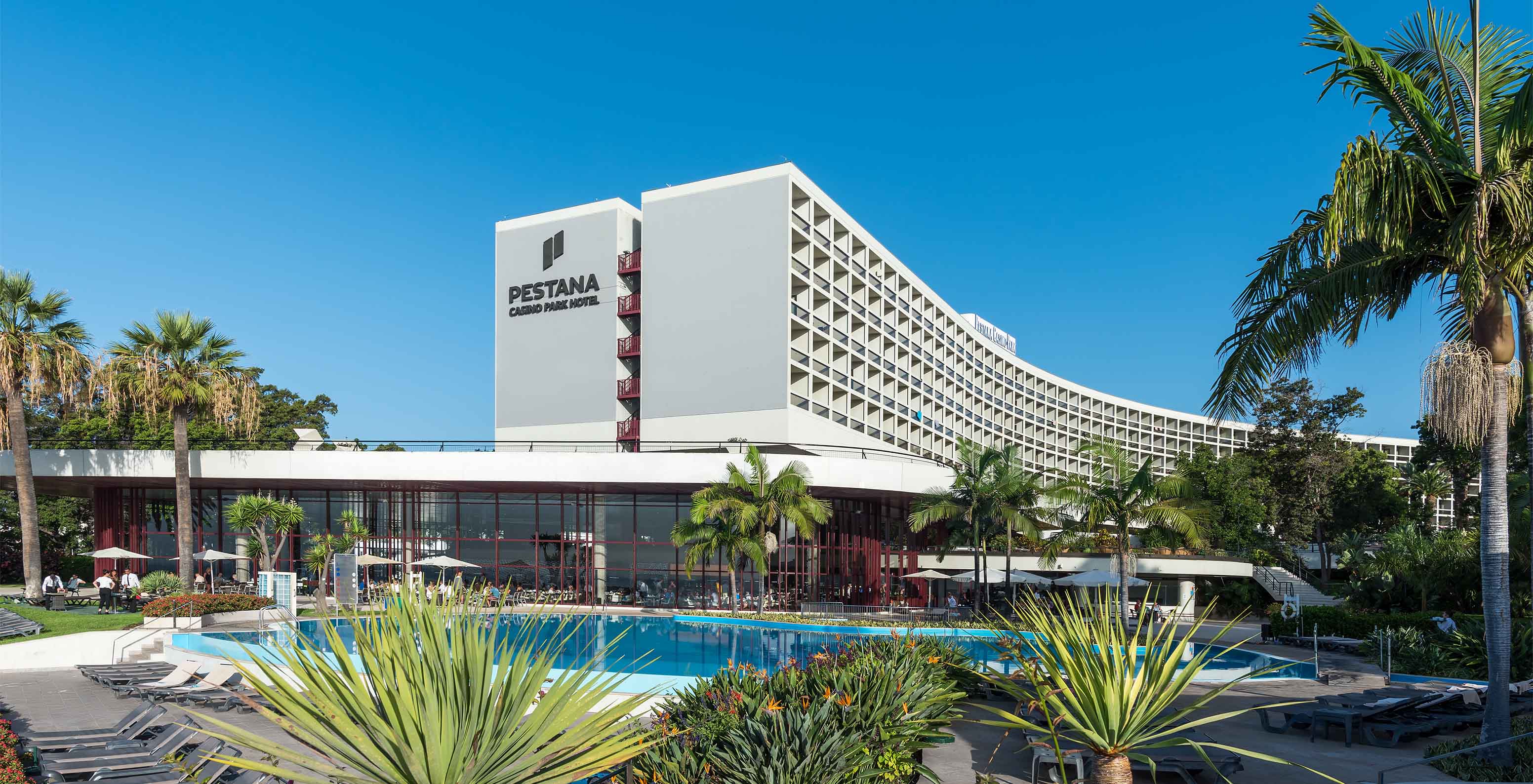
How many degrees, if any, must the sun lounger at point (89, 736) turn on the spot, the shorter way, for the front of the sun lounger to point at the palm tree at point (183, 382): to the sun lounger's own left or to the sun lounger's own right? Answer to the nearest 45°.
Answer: approximately 90° to the sun lounger's own right

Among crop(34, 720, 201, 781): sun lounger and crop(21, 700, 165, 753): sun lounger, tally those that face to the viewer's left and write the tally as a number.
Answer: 2

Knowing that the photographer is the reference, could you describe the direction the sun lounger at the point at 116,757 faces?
facing to the left of the viewer

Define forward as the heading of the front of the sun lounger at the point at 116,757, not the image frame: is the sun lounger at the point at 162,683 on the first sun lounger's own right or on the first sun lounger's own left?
on the first sun lounger's own right

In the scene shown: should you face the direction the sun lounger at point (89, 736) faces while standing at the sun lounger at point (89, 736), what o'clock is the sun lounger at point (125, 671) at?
the sun lounger at point (125, 671) is roughly at 3 o'clock from the sun lounger at point (89, 736).

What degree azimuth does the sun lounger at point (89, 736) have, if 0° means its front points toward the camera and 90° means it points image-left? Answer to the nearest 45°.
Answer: approximately 90°
